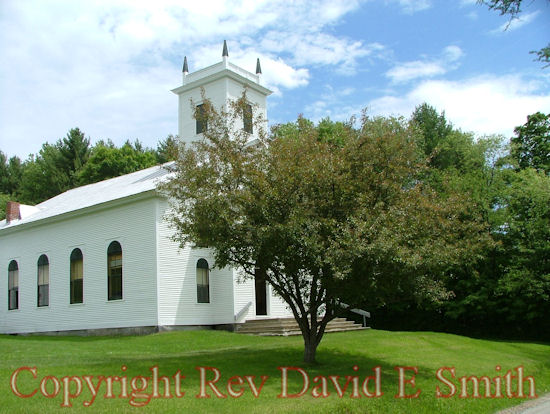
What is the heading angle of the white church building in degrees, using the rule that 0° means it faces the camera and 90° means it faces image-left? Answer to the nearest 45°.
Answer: approximately 315°

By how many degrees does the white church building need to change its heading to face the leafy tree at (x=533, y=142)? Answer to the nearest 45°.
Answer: approximately 45° to its left

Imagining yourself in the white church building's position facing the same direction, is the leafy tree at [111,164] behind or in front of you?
behind

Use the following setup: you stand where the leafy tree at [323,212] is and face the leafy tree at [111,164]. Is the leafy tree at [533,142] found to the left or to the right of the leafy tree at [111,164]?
right

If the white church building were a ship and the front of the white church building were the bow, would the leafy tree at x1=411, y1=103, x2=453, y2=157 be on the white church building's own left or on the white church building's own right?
on the white church building's own left

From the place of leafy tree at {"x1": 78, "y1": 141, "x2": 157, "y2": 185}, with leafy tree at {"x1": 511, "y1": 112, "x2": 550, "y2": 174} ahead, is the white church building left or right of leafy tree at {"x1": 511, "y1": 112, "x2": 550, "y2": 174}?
right

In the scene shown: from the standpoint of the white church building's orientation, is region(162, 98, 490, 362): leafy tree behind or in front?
in front
